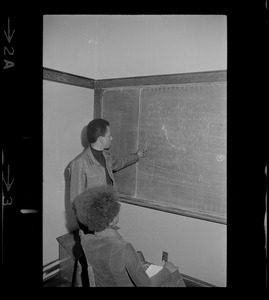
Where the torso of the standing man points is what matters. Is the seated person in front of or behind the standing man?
in front

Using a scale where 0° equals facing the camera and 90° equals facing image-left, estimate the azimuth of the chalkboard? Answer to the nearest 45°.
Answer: approximately 45°

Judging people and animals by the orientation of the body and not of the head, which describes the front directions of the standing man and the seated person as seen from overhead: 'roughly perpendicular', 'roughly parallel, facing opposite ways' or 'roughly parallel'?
roughly perpendicular

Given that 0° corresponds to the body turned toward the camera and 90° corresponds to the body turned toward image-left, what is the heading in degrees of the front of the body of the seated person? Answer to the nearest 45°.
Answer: approximately 225°

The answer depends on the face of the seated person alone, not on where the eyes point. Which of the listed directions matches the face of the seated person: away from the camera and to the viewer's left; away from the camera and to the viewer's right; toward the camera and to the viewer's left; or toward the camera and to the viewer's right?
away from the camera and to the viewer's right

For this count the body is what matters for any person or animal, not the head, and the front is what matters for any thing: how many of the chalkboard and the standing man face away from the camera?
0

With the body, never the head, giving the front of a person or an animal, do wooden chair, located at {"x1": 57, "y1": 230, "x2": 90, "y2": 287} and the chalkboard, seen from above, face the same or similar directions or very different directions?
very different directions

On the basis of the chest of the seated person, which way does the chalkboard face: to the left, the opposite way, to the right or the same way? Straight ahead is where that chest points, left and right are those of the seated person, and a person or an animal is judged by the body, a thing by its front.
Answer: the opposite way

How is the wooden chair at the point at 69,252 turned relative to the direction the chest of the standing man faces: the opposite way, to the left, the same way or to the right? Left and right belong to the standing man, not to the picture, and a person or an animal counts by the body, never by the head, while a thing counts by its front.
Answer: to the left

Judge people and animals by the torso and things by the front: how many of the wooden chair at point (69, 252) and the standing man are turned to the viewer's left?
0

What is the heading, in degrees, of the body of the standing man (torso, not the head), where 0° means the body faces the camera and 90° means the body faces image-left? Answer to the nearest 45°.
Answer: approximately 315°
